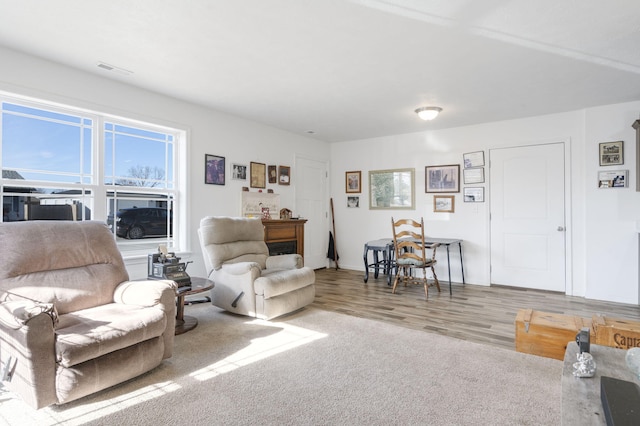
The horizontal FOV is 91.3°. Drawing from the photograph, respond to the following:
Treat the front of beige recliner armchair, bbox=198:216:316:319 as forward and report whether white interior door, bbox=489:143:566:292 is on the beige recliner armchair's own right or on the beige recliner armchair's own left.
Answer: on the beige recliner armchair's own left

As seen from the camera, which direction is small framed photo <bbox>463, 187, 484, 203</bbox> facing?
toward the camera

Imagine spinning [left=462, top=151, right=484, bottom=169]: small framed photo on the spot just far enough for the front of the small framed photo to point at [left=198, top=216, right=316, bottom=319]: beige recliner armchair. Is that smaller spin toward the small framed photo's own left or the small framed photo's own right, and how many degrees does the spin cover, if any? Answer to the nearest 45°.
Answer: approximately 45° to the small framed photo's own right

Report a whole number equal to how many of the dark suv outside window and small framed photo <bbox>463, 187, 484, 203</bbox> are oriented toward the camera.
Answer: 1

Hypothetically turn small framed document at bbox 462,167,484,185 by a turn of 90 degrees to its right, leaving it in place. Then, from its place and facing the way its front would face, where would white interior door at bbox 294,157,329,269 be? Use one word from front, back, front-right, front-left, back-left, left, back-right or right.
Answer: front

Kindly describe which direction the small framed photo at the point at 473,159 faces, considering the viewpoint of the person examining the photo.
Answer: facing the viewer

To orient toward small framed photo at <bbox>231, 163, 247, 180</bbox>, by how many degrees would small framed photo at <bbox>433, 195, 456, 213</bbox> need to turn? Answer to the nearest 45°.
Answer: approximately 45° to its right

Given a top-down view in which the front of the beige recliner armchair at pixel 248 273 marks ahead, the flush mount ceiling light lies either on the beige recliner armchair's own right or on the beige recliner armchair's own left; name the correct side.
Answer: on the beige recliner armchair's own left

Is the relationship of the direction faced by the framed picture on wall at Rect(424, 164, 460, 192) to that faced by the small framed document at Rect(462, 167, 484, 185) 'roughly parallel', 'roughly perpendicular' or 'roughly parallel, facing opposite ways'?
roughly parallel

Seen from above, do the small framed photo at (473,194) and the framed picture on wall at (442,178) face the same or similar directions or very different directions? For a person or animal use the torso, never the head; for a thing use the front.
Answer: same or similar directions

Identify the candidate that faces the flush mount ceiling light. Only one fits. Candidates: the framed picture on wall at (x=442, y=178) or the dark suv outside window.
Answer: the framed picture on wall

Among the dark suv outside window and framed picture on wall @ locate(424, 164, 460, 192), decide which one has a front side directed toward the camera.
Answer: the framed picture on wall

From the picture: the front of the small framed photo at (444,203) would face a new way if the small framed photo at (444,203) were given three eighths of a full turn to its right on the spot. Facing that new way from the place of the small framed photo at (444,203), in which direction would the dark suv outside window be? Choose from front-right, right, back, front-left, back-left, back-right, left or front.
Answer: left

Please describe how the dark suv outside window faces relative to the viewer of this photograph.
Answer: facing to the left of the viewer

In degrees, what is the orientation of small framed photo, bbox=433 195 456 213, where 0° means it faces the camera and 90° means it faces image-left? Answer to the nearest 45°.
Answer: approximately 0°

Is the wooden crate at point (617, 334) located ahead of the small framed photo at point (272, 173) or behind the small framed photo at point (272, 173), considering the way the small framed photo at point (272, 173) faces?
ahead

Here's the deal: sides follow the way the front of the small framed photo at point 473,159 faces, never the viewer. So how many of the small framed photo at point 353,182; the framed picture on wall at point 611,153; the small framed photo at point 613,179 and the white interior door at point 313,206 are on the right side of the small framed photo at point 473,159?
2

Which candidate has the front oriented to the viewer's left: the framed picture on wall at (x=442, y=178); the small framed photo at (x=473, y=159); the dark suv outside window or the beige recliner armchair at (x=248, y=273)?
the dark suv outside window

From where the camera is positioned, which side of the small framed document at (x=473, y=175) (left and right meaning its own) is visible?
front

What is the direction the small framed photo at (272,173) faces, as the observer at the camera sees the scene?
facing the viewer and to the right of the viewer
